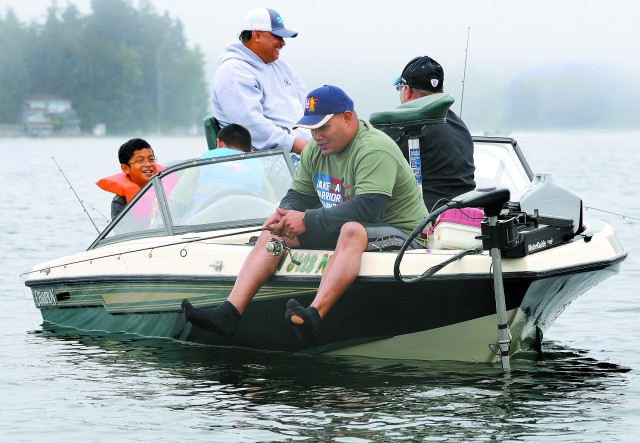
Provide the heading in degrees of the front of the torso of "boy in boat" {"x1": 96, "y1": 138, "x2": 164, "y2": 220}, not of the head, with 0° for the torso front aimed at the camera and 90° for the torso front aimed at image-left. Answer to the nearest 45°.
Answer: approximately 315°

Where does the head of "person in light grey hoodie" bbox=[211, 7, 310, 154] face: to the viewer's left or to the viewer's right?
to the viewer's right

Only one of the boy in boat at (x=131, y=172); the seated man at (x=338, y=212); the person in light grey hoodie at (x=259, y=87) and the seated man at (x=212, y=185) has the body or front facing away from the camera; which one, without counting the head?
the seated man at (x=212, y=185)

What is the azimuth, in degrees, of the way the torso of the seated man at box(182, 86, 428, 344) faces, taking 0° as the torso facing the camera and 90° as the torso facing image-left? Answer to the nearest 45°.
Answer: approximately 45°

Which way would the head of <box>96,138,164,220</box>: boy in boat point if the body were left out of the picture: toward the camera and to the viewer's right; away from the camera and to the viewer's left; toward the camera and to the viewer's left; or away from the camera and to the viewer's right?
toward the camera and to the viewer's right

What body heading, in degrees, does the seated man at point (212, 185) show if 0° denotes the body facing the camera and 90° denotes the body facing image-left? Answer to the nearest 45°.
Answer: approximately 180°

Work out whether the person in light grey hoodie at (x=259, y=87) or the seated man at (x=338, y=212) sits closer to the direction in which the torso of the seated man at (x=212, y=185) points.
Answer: the person in light grey hoodie

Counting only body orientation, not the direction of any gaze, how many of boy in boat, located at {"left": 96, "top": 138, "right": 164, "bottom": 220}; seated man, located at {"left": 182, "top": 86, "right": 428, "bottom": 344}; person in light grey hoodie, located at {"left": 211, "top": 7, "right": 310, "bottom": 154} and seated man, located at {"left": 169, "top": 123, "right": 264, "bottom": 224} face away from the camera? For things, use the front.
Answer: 1

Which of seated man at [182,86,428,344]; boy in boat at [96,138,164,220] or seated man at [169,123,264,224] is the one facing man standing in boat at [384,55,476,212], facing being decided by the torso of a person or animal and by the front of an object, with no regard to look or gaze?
the boy in boat

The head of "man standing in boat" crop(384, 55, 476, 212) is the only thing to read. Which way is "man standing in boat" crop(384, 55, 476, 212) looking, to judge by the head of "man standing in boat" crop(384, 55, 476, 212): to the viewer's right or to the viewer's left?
to the viewer's left

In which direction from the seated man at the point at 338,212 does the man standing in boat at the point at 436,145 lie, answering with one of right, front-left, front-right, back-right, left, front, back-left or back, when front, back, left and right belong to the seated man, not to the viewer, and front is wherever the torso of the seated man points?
back

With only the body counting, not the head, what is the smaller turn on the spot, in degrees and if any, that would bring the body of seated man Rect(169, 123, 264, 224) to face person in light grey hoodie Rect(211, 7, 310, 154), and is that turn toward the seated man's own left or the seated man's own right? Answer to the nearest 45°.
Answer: approximately 45° to the seated man's own right

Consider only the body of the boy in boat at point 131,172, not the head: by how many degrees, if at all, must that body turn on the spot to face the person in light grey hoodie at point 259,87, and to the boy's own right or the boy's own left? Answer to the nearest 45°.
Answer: approximately 45° to the boy's own left

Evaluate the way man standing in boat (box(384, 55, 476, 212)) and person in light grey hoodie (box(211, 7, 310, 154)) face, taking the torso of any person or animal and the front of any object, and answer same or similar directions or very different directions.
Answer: very different directions
